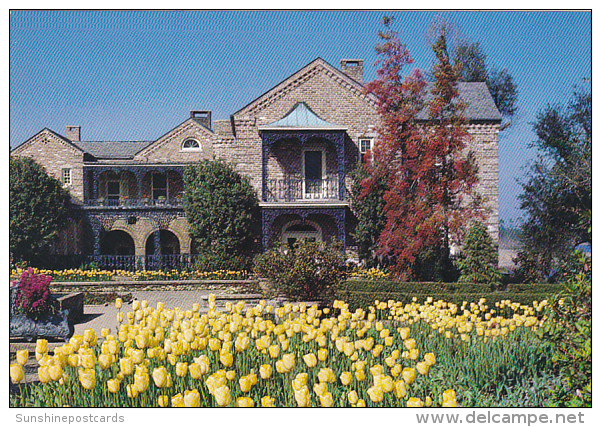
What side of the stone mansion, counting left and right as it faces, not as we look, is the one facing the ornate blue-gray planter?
front

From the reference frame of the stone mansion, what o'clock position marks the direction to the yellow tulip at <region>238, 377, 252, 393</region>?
The yellow tulip is roughly at 12 o'clock from the stone mansion.

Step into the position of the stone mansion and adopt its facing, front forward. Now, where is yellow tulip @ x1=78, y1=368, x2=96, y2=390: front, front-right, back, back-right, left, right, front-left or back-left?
front

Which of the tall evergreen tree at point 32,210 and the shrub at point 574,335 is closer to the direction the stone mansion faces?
the shrub

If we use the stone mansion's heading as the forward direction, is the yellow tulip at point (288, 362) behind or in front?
in front

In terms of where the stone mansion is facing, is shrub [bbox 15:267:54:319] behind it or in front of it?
in front

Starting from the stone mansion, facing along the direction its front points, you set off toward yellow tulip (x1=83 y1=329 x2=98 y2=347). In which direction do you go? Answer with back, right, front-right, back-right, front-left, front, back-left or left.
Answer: front

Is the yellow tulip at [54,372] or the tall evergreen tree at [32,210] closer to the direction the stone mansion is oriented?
the yellow tulip

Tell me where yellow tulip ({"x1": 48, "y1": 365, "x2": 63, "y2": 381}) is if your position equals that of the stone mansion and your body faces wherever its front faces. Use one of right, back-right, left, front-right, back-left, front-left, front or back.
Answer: front

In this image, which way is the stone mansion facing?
toward the camera

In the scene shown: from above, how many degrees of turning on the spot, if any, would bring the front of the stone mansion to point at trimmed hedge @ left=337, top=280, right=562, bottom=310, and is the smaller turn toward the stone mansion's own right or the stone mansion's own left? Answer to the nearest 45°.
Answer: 0° — it already faces it
